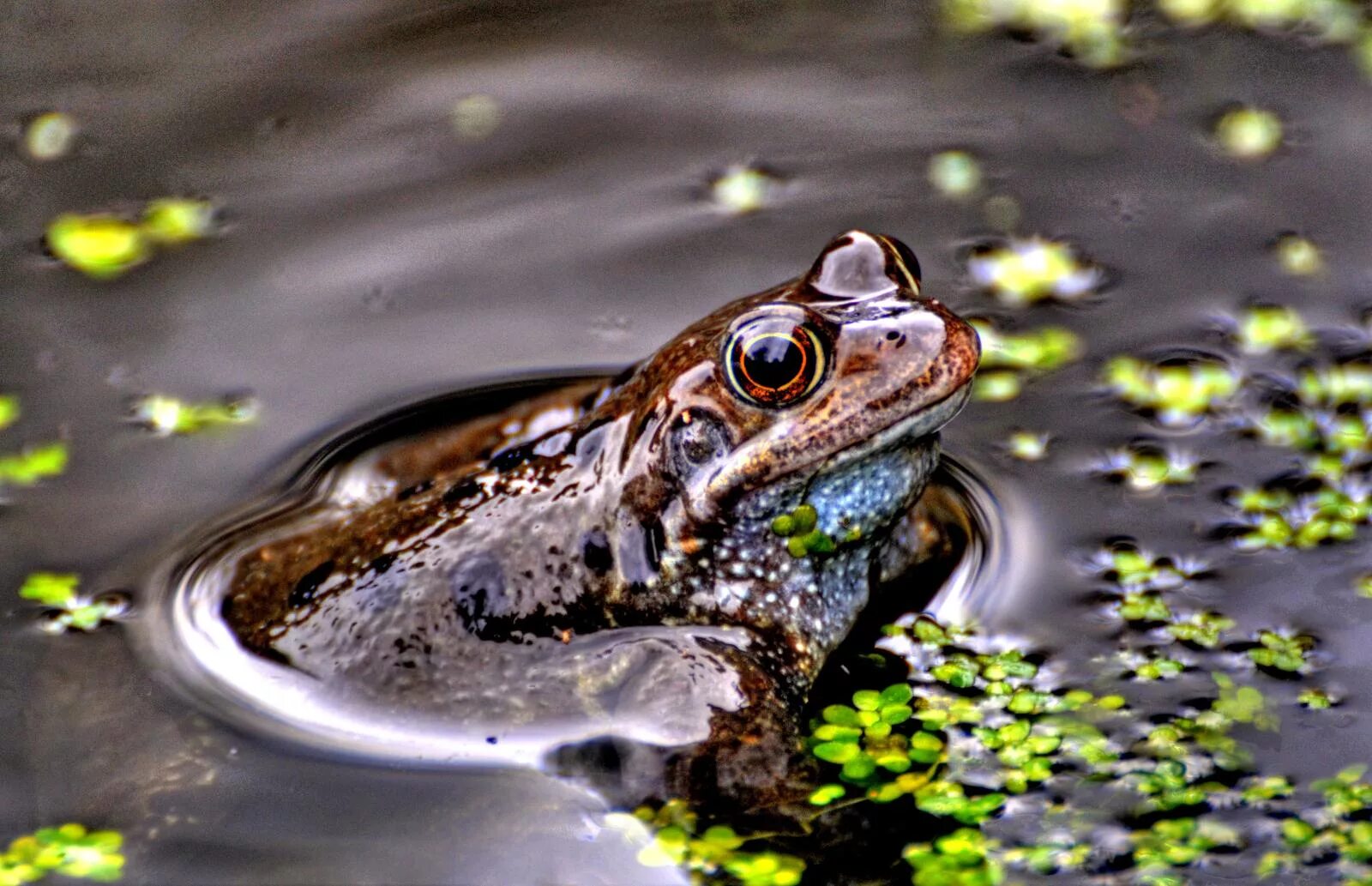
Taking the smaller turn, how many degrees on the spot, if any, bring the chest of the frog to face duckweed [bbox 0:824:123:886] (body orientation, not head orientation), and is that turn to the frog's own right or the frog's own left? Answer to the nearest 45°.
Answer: approximately 135° to the frog's own right

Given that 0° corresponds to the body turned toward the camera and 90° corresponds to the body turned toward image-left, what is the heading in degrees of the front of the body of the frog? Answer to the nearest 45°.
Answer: approximately 315°
